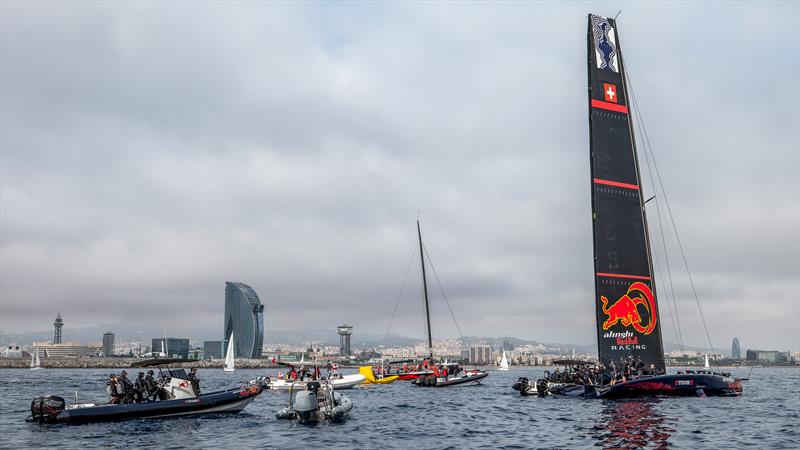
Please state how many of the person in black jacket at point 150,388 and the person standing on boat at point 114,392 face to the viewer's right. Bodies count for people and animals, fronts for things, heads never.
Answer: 2

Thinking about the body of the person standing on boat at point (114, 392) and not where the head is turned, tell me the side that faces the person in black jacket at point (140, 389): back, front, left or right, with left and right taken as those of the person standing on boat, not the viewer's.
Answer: front

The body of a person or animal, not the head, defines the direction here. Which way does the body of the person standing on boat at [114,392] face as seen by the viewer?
to the viewer's right

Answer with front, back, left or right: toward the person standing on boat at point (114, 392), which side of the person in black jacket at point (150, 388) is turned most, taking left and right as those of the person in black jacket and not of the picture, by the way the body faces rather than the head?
back

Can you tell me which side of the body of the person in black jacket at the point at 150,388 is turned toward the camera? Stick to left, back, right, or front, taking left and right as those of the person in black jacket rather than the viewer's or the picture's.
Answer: right

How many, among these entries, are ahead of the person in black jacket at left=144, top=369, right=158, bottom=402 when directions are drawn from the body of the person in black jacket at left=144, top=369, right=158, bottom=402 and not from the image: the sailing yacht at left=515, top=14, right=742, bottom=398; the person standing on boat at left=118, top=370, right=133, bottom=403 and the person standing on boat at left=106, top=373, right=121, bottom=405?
1

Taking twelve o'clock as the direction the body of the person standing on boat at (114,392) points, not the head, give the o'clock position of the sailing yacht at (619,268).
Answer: The sailing yacht is roughly at 12 o'clock from the person standing on boat.

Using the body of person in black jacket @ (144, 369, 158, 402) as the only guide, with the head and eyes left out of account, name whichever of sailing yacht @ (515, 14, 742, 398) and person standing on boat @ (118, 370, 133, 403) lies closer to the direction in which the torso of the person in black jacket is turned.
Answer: the sailing yacht

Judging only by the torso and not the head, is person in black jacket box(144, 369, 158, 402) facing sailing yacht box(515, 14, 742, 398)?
yes
